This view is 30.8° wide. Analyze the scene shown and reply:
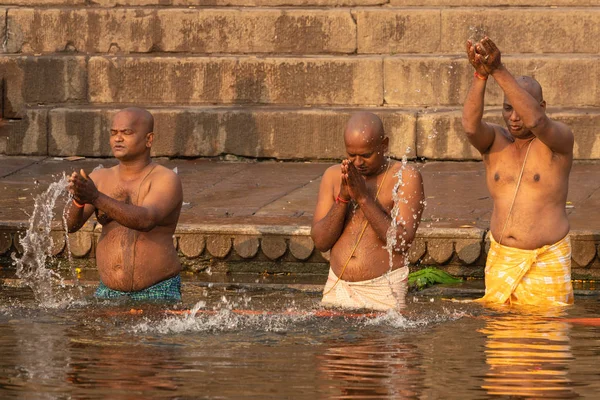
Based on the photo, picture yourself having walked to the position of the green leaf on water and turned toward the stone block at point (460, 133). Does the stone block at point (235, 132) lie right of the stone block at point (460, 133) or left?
left

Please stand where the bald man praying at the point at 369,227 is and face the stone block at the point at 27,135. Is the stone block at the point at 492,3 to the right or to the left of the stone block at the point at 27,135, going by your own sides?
right

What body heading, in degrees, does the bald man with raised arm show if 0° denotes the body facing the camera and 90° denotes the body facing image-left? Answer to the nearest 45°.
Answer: approximately 45°

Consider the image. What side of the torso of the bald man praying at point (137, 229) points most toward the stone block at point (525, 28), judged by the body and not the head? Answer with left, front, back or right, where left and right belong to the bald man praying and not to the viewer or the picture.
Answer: back

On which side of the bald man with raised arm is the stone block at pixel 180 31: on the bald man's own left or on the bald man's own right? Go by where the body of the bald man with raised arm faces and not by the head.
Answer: on the bald man's own right

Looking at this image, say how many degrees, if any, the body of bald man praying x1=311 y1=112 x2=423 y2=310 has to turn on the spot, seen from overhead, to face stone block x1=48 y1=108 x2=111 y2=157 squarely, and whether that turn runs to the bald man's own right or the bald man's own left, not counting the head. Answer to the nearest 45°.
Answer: approximately 90° to the bald man's own right

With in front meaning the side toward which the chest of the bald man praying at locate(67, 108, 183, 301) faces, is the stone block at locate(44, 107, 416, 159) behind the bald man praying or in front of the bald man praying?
behind

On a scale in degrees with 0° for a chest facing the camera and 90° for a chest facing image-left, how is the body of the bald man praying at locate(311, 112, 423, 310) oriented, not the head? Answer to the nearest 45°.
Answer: approximately 45°
